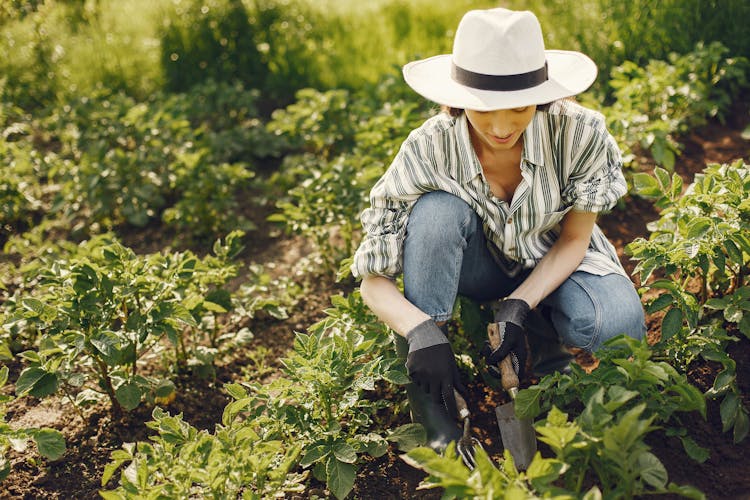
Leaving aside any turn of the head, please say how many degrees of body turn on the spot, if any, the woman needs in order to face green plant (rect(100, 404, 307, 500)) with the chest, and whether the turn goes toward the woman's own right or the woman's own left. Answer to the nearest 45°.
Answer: approximately 45° to the woman's own right

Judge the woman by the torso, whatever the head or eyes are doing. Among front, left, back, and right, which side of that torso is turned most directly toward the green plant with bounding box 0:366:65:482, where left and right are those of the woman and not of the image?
right

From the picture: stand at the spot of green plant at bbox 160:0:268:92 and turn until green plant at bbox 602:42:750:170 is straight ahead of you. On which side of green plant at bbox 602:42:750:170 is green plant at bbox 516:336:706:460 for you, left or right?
right

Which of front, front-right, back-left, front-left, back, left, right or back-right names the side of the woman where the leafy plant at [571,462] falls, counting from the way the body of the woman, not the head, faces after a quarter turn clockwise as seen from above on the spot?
left

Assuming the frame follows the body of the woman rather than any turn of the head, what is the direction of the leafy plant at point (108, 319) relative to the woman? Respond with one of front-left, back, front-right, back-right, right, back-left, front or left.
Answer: right

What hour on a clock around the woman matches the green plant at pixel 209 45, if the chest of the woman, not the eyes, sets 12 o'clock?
The green plant is roughly at 5 o'clock from the woman.

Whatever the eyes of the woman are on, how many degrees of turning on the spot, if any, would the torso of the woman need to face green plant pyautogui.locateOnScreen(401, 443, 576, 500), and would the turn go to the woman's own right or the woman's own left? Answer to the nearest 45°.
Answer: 0° — they already face it

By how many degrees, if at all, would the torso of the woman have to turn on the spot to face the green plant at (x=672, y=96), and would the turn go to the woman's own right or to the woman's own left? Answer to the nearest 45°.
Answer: approximately 135° to the woman's own left

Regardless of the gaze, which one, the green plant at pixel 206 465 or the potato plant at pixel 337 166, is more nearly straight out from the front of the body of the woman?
the green plant

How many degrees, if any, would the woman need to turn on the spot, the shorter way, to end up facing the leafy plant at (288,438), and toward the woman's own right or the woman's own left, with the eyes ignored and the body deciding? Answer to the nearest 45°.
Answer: approximately 45° to the woman's own right

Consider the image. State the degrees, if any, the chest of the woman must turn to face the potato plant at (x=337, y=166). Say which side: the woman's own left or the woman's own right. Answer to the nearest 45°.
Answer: approximately 135° to the woman's own right

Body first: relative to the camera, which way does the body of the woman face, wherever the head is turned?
toward the camera
